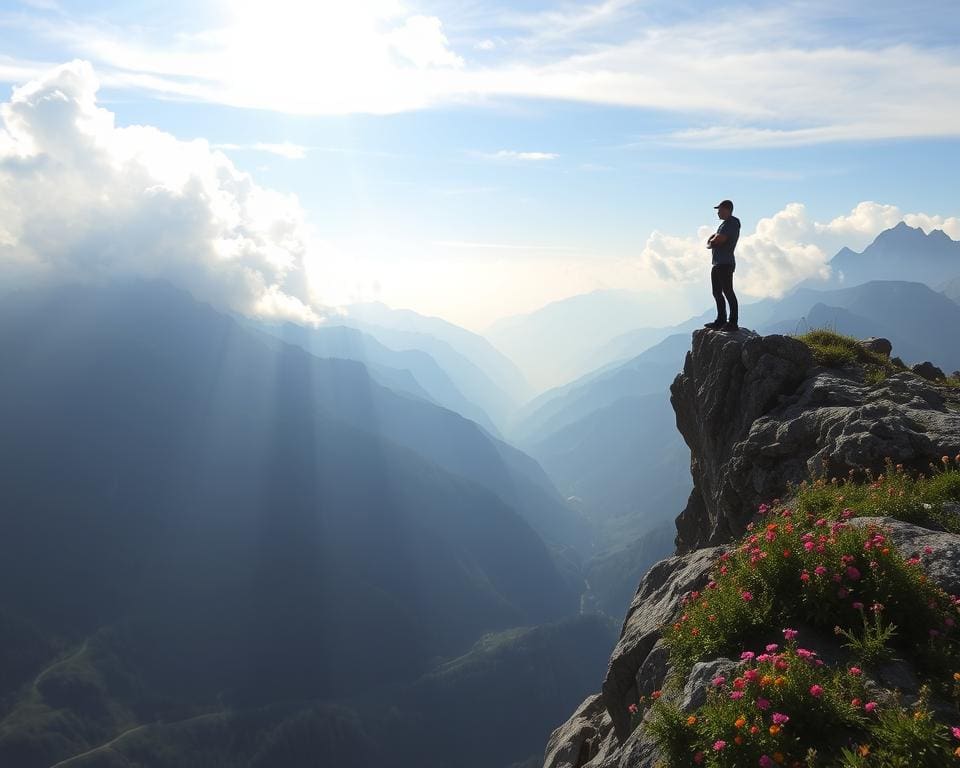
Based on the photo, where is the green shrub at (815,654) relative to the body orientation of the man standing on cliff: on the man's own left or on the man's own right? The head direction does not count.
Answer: on the man's own left

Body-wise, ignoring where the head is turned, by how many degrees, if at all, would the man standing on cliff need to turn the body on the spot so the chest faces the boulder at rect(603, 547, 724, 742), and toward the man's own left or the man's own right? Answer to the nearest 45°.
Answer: approximately 90° to the man's own left

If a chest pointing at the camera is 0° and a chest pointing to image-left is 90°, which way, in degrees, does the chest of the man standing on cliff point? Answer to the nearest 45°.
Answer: approximately 90°

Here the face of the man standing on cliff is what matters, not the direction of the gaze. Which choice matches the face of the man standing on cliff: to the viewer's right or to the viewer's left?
to the viewer's left

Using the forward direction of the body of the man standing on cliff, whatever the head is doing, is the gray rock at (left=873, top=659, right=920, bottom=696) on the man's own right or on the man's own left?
on the man's own left

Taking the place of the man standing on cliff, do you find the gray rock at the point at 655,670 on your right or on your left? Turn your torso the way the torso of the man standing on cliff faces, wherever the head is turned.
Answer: on your left
